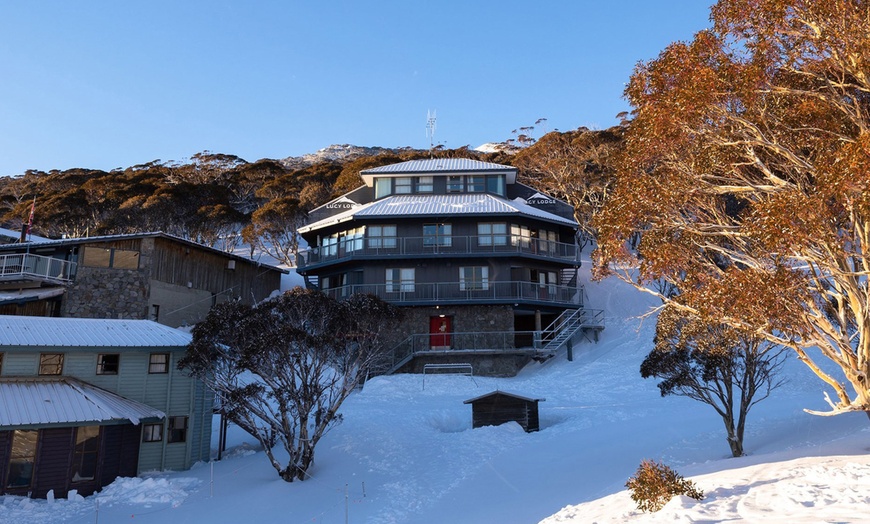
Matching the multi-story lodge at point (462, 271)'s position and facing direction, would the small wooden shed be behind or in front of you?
in front

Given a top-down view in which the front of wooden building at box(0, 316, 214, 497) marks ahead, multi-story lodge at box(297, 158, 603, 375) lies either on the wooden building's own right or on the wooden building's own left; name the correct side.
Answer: on the wooden building's own left

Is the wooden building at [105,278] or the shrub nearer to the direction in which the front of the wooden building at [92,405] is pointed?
the shrub

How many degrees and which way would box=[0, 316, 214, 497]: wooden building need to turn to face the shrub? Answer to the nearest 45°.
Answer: approximately 45° to its left

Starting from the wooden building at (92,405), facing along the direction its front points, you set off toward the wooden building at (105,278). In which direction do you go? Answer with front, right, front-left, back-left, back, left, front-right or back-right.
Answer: back

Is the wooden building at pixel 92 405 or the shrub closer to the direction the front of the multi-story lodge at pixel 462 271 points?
the shrub

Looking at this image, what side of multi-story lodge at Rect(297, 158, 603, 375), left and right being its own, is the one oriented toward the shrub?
front

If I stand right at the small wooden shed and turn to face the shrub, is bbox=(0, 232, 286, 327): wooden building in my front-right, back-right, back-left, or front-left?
back-right

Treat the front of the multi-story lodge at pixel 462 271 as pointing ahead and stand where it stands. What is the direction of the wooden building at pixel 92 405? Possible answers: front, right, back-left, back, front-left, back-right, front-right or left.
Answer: front-right

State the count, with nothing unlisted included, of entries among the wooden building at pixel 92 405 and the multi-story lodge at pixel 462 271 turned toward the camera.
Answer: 2

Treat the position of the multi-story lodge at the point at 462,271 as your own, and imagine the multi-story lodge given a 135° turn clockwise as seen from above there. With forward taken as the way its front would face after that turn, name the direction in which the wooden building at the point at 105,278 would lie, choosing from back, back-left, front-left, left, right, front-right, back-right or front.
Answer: front-left

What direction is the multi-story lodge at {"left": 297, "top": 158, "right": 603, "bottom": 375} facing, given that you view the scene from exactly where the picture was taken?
facing the viewer

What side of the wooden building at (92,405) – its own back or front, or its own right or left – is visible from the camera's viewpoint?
front
